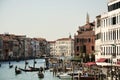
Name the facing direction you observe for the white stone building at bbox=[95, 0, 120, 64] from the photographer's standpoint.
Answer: facing the viewer and to the left of the viewer

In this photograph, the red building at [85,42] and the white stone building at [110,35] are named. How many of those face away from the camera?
0

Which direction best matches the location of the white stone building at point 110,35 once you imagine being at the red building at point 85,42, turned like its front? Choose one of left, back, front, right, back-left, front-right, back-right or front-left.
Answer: front-left

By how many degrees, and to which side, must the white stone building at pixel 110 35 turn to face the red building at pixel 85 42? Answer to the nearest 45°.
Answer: approximately 135° to its right
